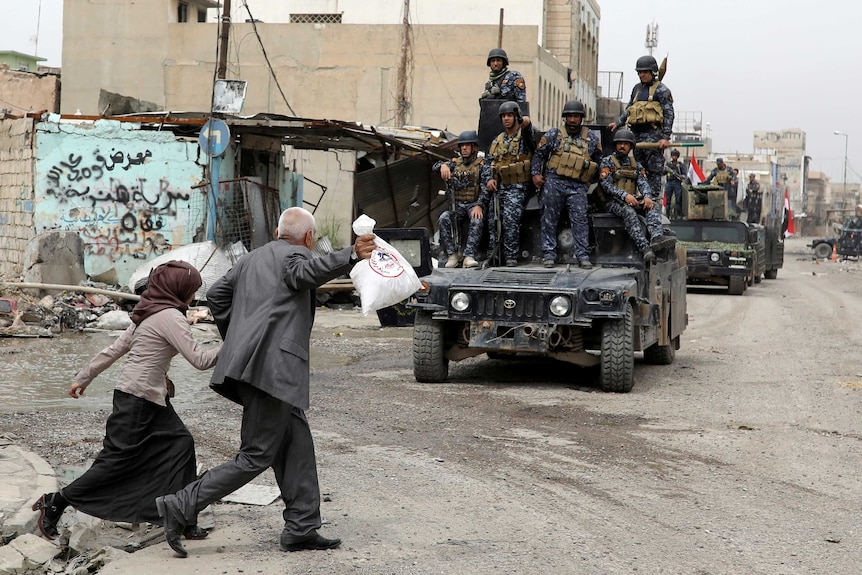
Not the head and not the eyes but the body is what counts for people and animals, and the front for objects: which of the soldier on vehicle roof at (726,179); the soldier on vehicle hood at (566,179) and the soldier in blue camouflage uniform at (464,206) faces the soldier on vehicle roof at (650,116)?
the soldier on vehicle roof at (726,179)

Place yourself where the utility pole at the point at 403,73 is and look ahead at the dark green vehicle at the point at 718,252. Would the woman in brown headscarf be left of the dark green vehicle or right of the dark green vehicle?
right

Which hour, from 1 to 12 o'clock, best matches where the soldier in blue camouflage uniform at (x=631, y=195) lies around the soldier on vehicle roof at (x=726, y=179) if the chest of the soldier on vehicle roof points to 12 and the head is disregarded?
The soldier in blue camouflage uniform is roughly at 12 o'clock from the soldier on vehicle roof.

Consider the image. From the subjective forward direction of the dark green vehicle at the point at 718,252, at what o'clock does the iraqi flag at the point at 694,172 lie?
The iraqi flag is roughly at 6 o'clock from the dark green vehicle.

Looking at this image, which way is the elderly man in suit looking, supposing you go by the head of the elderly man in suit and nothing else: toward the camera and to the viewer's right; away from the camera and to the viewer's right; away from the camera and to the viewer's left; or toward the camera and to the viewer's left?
away from the camera and to the viewer's right

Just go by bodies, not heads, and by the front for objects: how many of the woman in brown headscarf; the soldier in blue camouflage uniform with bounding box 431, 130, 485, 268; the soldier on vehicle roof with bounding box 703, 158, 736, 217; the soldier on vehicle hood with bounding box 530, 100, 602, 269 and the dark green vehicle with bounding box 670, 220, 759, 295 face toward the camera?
4

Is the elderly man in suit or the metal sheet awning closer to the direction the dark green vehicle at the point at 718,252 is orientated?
the elderly man in suit

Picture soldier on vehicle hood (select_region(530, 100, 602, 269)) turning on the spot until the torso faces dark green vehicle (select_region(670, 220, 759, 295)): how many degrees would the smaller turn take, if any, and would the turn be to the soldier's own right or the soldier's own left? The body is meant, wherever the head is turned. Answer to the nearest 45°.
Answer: approximately 180°

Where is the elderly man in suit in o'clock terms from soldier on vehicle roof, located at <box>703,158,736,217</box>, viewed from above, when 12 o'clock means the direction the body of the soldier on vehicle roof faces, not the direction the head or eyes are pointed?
The elderly man in suit is roughly at 12 o'clock from the soldier on vehicle roof.
